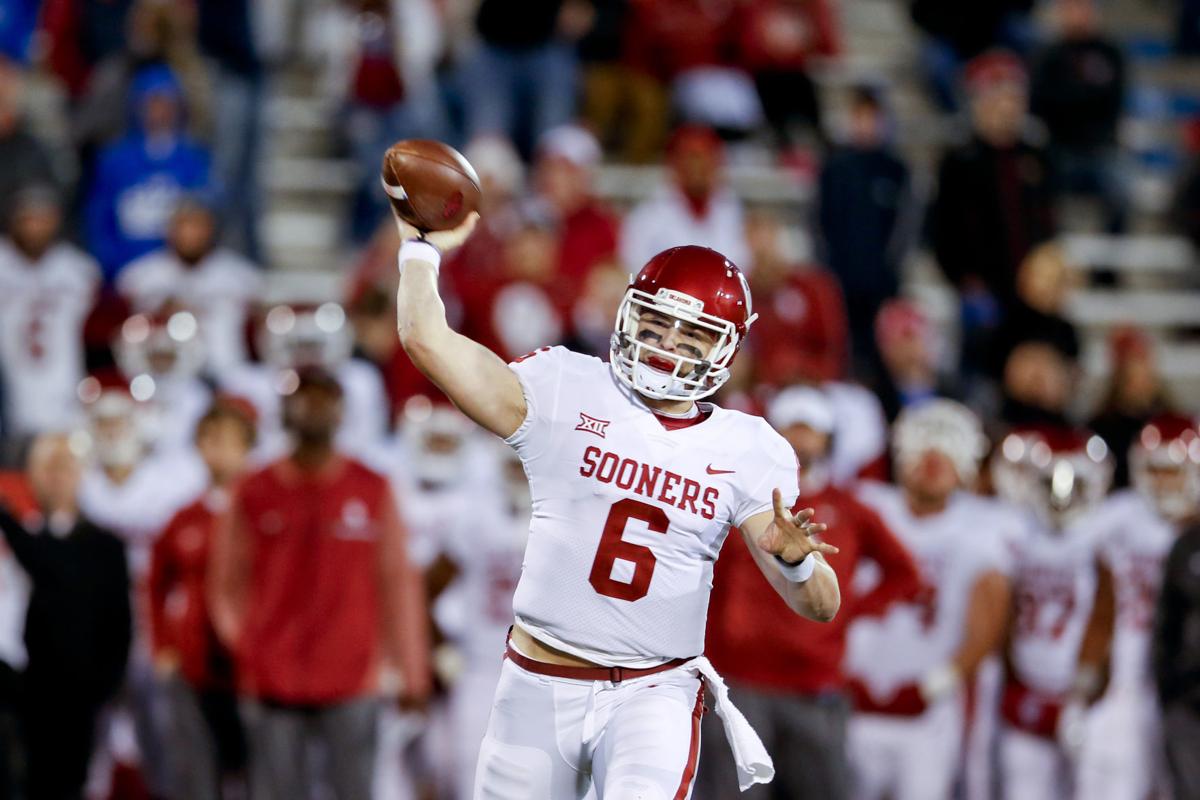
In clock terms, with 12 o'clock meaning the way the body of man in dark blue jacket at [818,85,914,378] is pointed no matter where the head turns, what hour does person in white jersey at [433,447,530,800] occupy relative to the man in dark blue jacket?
The person in white jersey is roughly at 1 o'clock from the man in dark blue jacket.

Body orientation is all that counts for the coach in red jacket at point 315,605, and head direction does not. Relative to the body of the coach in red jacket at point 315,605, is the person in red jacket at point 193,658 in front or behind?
behind

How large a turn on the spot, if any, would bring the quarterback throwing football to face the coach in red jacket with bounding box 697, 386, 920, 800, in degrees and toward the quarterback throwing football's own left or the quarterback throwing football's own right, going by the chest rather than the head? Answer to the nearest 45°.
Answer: approximately 180°

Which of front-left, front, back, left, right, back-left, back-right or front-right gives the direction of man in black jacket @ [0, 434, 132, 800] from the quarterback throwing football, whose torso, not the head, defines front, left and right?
back-right

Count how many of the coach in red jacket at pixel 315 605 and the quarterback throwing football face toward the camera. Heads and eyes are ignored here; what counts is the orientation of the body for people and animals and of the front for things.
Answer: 2

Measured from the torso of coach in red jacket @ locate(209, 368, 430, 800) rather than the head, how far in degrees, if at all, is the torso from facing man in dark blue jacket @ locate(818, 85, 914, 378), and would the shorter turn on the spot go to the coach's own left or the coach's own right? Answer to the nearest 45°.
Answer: approximately 135° to the coach's own left

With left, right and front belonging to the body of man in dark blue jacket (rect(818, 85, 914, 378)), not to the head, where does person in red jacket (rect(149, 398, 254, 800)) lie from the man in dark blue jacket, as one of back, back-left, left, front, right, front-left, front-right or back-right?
front-right

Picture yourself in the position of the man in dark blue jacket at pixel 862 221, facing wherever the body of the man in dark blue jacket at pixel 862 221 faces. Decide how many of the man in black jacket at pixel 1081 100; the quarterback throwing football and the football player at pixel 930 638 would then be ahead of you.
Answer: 2

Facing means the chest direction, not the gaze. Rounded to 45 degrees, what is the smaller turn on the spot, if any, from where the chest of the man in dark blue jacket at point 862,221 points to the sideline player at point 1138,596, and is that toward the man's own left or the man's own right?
approximately 45° to the man's own left

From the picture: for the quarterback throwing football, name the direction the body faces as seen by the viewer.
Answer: toward the camera

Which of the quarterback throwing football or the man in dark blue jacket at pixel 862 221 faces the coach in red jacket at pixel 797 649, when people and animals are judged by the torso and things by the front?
the man in dark blue jacket
